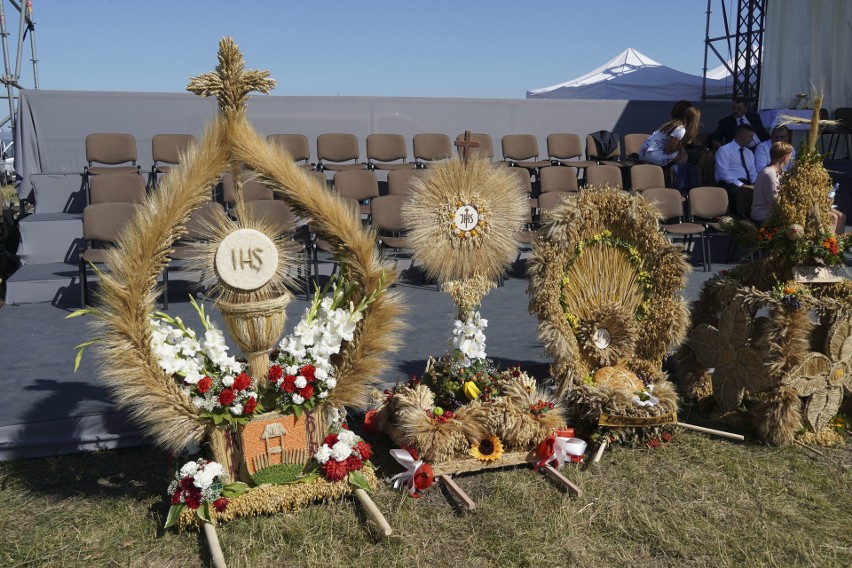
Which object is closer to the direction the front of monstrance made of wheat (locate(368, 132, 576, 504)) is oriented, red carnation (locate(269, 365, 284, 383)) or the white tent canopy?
the red carnation

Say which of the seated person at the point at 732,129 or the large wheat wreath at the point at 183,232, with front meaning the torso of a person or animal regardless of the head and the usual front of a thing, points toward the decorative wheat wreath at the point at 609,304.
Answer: the seated person

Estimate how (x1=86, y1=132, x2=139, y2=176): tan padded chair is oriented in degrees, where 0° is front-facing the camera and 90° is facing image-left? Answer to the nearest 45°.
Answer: approximately 0°

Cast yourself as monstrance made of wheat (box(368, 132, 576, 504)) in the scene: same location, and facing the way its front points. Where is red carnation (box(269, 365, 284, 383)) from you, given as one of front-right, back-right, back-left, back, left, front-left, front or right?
front-right

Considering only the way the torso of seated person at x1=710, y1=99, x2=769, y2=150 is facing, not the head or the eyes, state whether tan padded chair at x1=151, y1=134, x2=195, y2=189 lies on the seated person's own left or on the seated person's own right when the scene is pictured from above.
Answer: on the seated person's own right

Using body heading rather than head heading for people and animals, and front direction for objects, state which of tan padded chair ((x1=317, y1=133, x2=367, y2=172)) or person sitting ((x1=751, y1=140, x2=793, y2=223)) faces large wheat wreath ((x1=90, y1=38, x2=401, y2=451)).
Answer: the tan padded chair

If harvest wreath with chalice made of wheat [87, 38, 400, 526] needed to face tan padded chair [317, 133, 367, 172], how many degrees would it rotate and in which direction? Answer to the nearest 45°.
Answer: approximately 180°

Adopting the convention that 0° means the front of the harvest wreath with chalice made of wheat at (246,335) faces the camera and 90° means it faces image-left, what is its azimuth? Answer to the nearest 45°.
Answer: approximately 0°

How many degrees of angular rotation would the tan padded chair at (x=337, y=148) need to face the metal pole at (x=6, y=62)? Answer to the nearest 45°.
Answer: approximately 90° to its right
